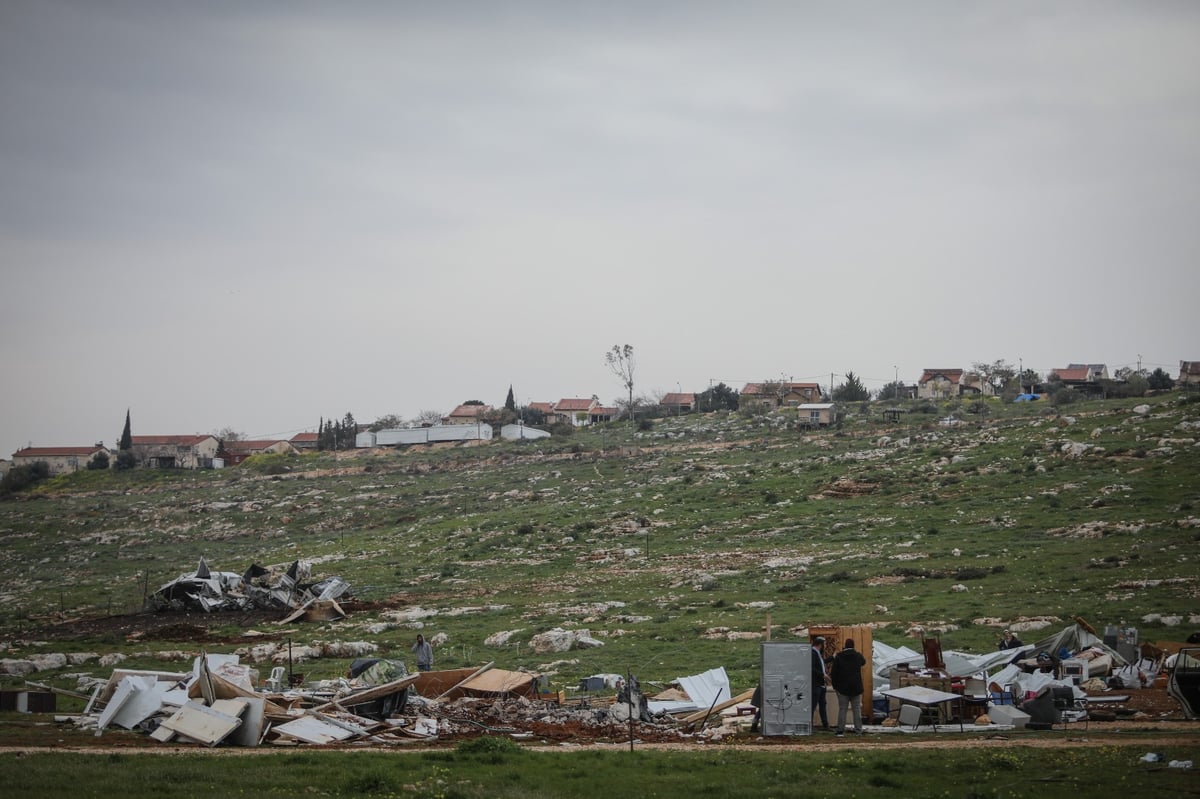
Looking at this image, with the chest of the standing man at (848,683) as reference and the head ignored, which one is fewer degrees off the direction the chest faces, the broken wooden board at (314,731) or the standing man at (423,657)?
the standing man

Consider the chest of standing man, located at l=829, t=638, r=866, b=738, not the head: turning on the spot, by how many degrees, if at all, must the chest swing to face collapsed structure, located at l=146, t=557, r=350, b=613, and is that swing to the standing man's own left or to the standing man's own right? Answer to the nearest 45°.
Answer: approximately 45° to the standing man's own left

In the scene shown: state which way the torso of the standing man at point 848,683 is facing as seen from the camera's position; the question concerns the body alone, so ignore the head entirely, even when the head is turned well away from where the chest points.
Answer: away from the camera

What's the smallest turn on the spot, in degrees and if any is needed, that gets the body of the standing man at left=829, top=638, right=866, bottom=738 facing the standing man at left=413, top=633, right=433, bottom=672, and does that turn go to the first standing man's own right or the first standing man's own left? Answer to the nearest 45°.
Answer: approximately 45° to the first standing man's own left

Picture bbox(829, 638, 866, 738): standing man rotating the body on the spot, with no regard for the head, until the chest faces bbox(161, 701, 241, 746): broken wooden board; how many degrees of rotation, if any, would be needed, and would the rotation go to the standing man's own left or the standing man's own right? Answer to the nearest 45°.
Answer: approximately 90° to the standing man's own left
